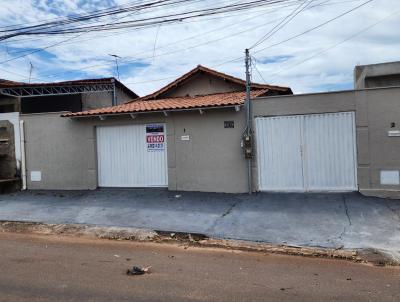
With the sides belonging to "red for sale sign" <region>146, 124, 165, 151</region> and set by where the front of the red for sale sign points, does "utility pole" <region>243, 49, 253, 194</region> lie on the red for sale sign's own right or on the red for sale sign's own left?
on the red for sale sign's own left

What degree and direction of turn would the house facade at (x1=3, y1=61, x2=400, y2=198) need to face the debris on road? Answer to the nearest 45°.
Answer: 0° — it already faces it

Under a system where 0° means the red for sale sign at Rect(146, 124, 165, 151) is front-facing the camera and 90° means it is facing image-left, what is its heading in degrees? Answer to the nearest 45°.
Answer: approximately 0°

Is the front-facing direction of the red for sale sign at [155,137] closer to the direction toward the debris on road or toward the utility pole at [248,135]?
the debris on road
